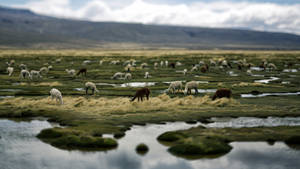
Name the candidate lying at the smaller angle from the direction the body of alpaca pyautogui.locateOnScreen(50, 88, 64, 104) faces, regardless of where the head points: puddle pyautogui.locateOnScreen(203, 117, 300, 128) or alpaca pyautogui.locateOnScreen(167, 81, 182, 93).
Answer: the puddle

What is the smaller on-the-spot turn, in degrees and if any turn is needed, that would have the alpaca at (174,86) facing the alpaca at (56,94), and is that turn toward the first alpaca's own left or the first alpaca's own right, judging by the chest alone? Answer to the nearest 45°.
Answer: approximately 45° to the first alpaca's own left

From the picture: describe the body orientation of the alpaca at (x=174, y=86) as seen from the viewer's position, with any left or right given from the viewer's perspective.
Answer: facing to the left of the viewer
